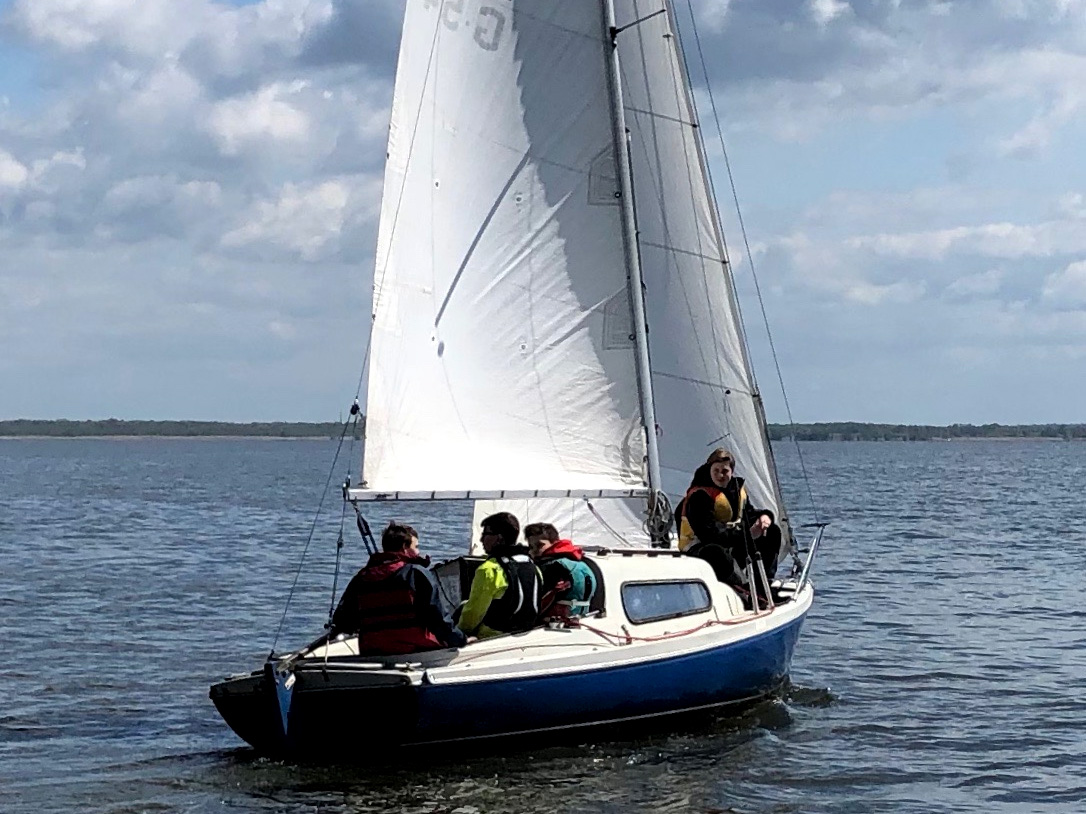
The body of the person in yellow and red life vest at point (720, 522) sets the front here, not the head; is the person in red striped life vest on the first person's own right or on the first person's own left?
on the first person's own right

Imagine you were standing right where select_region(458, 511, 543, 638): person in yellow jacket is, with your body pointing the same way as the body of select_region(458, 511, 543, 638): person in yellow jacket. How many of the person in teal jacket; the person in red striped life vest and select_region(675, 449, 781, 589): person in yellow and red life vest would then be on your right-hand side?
2

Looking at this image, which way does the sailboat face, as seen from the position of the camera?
facing away from the viewer and to the right of the viewer

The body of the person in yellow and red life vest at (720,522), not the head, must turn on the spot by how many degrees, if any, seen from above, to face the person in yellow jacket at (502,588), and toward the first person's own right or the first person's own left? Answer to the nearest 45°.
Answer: approximately 90° to the first person's own right

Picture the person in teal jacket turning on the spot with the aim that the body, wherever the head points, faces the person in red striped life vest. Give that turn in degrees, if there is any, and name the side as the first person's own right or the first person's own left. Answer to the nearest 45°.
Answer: approximately 45° to the first person's own left

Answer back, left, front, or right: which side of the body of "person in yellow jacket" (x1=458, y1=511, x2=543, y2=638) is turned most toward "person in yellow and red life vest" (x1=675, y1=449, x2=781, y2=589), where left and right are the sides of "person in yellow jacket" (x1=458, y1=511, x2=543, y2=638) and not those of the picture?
right

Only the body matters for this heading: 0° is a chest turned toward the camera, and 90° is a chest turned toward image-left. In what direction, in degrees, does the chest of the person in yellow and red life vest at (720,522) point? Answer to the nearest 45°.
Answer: approximately 315°

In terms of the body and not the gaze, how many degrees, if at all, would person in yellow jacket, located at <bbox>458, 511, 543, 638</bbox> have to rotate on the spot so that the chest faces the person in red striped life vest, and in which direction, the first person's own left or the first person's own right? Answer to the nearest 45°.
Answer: approximately 90° to the first person's own left

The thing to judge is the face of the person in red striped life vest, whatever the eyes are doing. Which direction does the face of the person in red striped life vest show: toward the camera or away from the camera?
away from the camera
